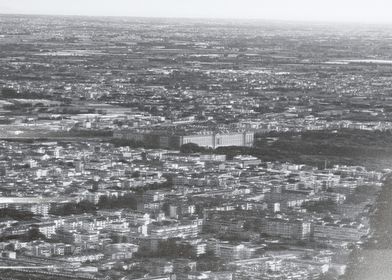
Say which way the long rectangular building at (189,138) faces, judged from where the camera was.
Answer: facing the viewer and to the right of the viewer
